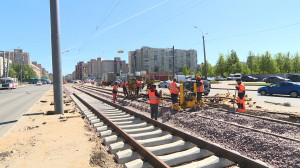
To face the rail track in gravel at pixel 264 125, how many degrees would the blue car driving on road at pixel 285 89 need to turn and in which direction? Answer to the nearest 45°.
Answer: approximately 90° to its left

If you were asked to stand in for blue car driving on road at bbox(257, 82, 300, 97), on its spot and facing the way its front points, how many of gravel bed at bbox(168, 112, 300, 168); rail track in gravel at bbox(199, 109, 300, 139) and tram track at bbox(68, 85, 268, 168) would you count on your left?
3

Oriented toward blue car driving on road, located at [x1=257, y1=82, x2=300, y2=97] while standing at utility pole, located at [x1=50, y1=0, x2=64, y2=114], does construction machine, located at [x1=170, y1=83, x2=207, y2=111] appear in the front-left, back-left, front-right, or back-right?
front-right

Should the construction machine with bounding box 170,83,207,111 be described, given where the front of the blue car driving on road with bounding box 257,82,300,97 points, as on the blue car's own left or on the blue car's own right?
on the blue car's own left

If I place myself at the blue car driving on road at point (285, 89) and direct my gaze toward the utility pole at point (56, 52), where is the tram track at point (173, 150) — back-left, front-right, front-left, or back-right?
front-left

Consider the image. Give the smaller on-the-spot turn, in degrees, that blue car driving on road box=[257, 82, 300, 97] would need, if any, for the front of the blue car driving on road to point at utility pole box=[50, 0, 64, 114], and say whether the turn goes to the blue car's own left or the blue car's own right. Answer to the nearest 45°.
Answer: approximately 45° to the blue car's own left

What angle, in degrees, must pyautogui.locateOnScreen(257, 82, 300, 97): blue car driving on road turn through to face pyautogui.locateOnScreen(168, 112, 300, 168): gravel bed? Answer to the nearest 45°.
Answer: approximately 90° to its left

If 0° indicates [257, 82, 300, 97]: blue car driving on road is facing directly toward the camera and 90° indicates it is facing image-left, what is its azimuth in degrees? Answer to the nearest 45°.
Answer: approximately 90°
